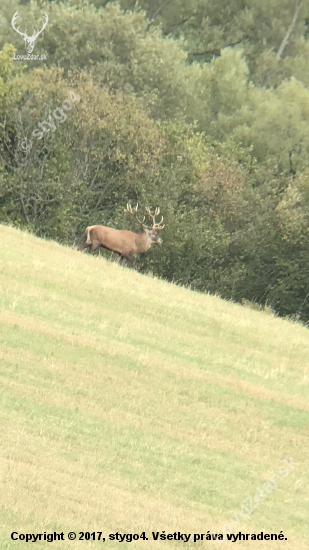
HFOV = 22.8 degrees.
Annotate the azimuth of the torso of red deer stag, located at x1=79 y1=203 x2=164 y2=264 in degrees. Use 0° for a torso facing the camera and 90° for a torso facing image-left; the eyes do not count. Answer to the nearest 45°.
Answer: approximately 270°
